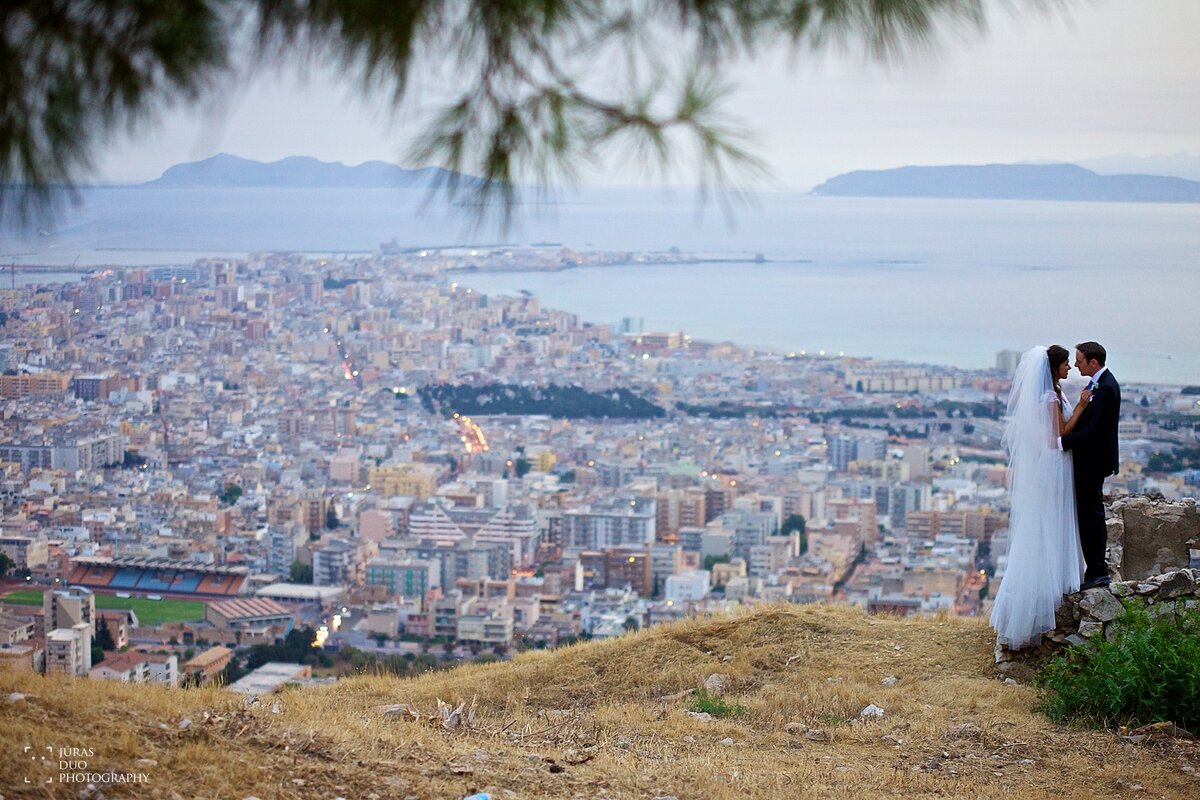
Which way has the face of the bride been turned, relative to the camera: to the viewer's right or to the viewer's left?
to the viewer's right

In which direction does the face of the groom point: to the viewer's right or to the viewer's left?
to the viewer's left

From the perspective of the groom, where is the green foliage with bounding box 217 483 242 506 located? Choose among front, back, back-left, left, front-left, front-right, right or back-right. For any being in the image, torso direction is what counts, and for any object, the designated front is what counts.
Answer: front-right

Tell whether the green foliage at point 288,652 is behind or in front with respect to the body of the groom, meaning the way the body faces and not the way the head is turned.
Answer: in front

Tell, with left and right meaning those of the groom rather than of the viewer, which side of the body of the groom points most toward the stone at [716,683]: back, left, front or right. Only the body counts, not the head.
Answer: front

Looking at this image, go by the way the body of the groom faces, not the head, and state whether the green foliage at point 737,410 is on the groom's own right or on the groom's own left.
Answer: on the groom's own right

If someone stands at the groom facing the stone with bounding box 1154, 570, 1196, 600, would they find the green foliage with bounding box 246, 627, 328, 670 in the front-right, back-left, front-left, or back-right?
back-left

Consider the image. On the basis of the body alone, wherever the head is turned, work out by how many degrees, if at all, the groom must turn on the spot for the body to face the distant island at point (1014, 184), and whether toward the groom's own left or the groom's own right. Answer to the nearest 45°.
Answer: approximately 90° to the groom's own right

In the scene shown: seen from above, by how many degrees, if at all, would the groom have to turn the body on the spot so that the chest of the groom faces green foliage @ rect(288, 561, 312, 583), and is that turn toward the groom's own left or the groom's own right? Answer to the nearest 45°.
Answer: approximately 45° to the groom's own right

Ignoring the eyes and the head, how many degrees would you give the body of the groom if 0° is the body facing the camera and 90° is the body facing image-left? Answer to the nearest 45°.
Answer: approximately 90°
